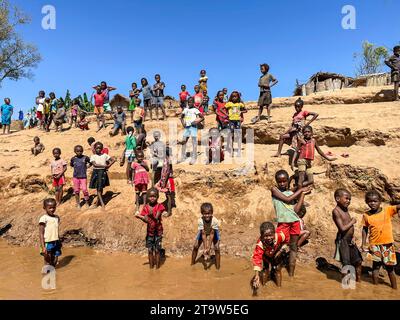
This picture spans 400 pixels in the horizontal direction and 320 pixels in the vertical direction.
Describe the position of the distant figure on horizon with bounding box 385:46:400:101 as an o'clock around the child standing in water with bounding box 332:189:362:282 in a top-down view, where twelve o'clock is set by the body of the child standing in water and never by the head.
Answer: The distant figure on horizon is roughly at 8 o'clock from the child standing in water.

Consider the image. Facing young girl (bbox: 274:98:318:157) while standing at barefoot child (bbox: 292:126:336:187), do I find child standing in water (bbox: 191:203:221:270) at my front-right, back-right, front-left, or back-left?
back-left

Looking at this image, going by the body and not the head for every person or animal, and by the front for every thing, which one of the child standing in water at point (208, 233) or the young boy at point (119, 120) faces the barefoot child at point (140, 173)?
the young boy

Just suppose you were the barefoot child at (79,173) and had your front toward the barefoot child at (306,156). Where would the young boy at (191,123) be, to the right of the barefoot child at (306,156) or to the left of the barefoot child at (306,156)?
left

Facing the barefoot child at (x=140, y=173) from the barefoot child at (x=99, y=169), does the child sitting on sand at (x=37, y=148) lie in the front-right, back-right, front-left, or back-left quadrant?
back-left

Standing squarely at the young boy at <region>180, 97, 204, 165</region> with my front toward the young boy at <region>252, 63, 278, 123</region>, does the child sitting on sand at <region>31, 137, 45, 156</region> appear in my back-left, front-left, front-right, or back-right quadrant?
back-left

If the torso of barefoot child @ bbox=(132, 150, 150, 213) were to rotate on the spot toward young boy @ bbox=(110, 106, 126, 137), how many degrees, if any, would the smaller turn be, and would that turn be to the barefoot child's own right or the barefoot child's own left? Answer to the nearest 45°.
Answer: approximately 180°

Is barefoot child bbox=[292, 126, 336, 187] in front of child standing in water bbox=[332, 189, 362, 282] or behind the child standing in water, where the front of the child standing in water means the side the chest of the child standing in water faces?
behind

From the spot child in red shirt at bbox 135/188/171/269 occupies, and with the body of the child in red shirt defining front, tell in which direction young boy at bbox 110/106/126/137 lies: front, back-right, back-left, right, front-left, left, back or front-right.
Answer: back
